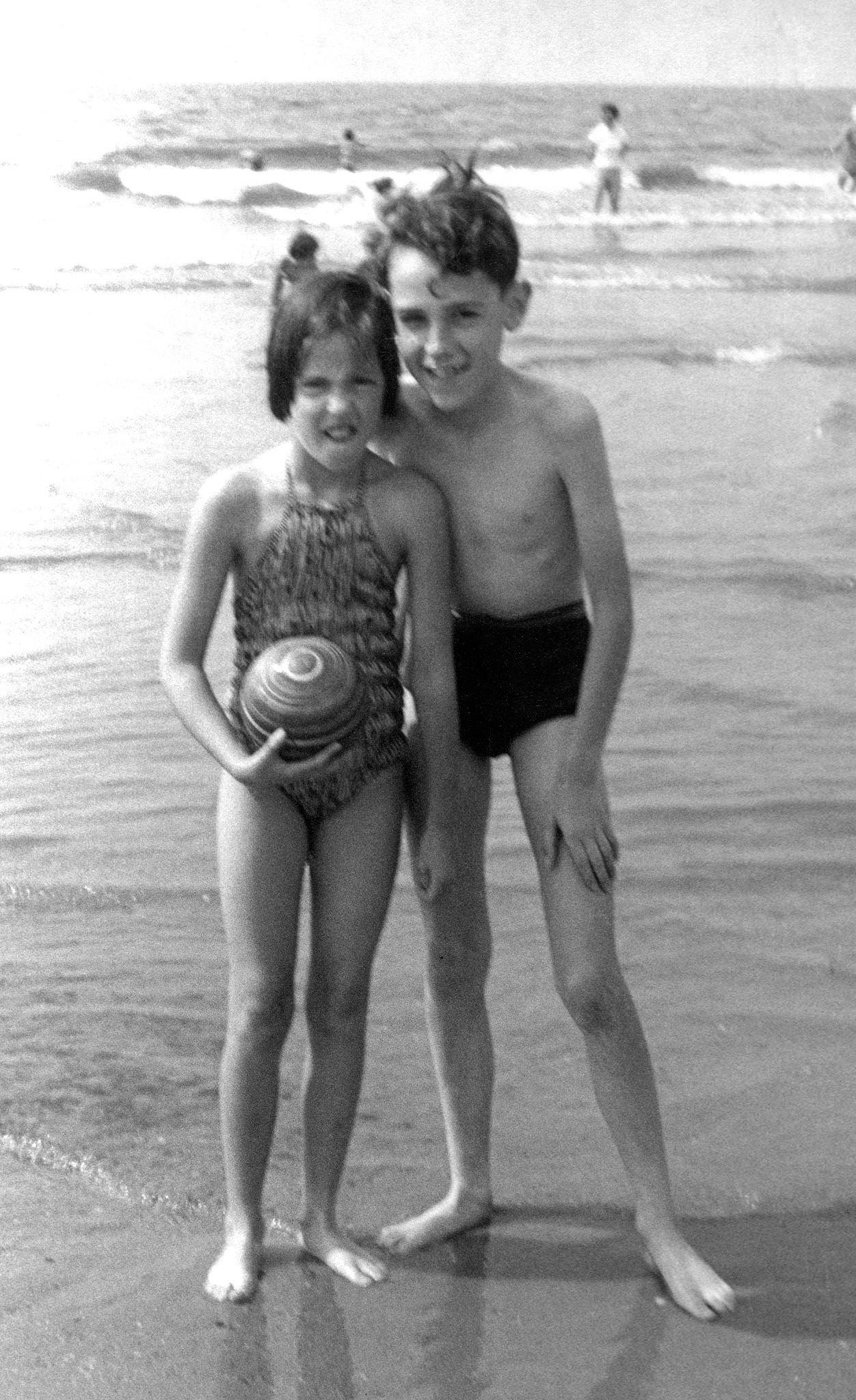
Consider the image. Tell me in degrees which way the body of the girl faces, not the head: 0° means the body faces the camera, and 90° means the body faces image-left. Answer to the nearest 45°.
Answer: approximately 0°

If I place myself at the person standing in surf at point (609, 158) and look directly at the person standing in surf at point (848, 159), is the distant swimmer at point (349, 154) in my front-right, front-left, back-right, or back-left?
back-left

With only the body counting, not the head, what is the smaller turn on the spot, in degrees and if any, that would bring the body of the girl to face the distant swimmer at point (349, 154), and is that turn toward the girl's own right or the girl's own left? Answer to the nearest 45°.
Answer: approximately 180°

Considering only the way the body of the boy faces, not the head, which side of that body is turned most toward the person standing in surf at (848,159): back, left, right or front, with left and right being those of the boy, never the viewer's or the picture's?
back

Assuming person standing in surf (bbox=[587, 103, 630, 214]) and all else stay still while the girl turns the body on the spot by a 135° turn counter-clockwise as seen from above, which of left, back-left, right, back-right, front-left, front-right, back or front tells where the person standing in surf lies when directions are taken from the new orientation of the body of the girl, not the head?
front-left

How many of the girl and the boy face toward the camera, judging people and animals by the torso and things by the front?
2

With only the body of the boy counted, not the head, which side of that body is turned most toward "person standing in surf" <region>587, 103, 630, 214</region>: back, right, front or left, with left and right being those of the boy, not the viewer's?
back

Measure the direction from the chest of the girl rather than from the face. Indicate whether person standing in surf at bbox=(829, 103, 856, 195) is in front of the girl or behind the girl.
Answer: behind
